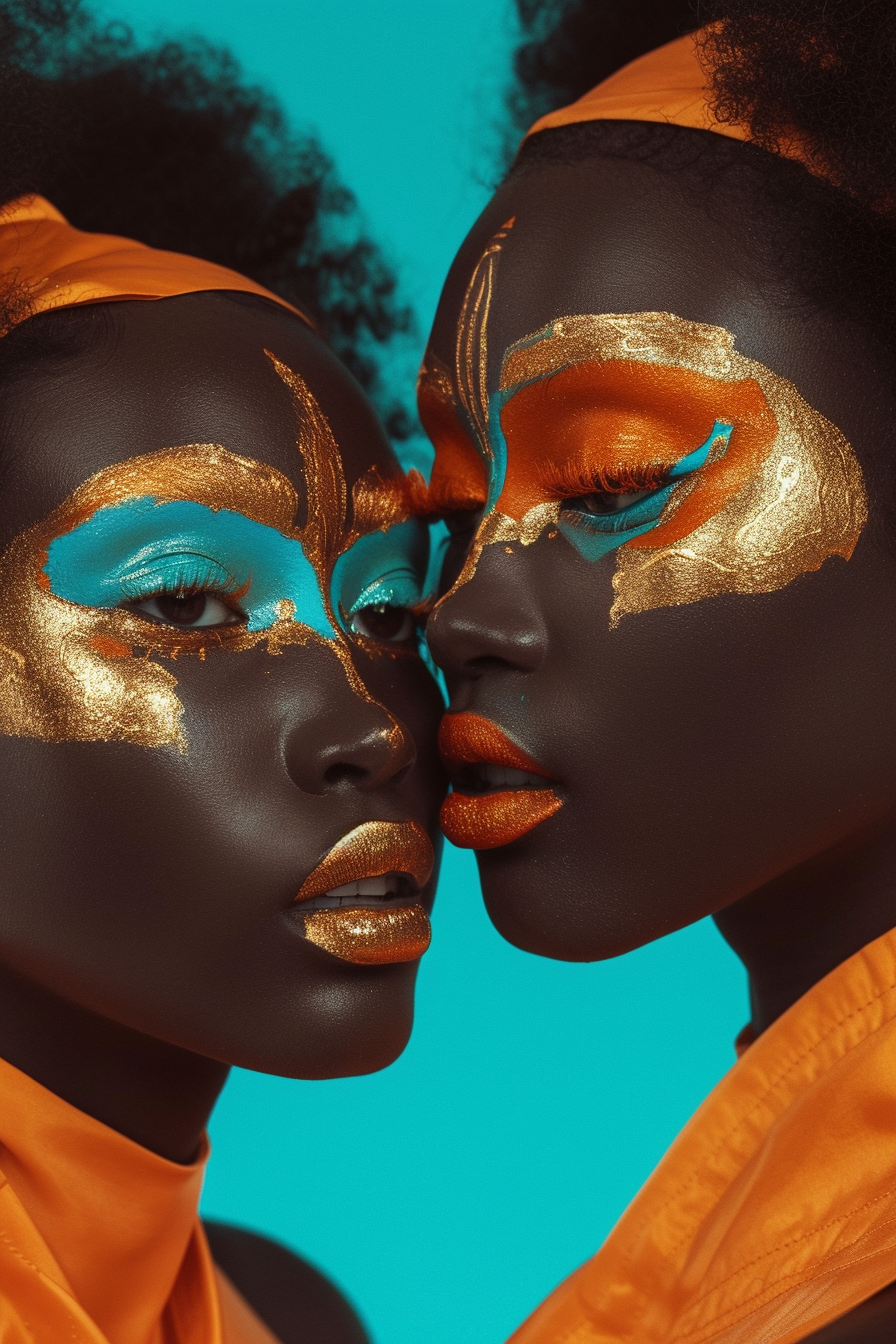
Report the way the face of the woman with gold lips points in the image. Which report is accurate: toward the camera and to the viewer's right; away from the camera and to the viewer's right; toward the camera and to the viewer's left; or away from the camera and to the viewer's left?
toward the camera and to the viewer's right

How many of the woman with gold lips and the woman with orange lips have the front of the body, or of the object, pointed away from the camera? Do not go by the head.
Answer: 0

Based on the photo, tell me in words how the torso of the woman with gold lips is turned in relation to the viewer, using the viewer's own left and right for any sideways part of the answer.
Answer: facing the viewer and to the right of the viewer

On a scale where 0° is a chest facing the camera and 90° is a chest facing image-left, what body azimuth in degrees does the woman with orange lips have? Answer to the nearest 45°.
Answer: approximately 45°

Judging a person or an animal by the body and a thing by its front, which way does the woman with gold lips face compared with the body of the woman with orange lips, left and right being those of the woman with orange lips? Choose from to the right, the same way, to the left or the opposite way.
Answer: to the left
